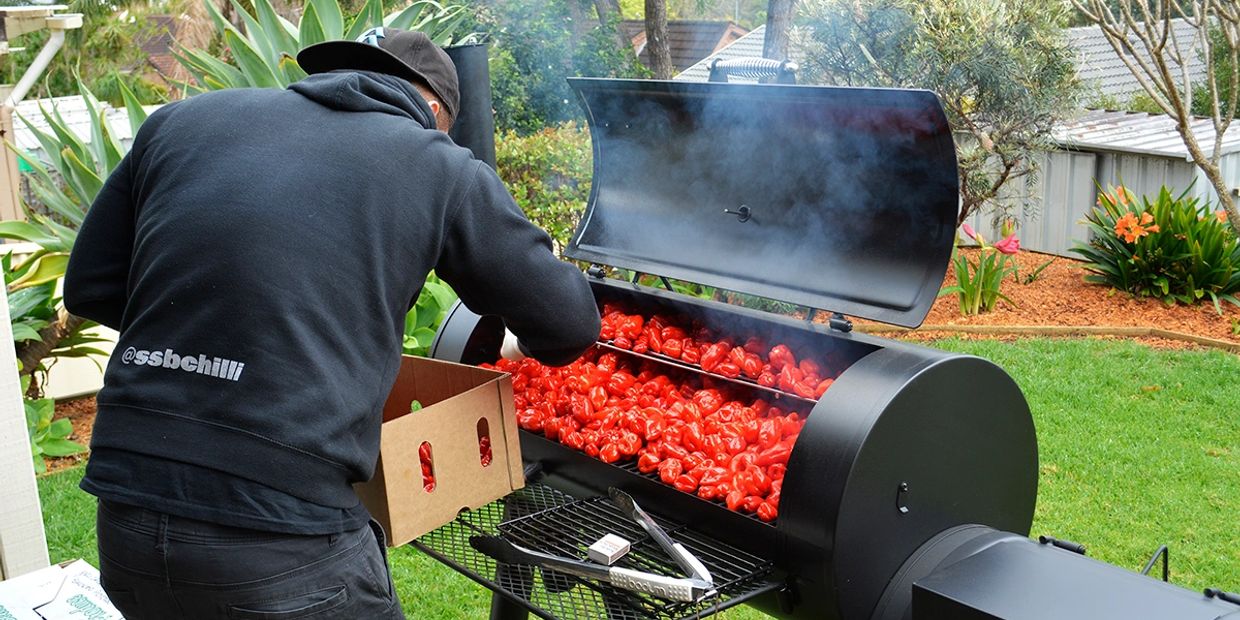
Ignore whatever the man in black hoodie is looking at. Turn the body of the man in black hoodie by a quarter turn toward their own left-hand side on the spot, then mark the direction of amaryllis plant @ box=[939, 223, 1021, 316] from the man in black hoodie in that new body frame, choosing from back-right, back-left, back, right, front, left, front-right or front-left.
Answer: right

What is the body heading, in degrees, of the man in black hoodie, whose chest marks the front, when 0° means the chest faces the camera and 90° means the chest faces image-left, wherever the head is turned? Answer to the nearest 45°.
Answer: approximately 225°

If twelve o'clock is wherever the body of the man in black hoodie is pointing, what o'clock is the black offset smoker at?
The black offset smoker is roughly at 1 o'clock from the man in black hoodie.

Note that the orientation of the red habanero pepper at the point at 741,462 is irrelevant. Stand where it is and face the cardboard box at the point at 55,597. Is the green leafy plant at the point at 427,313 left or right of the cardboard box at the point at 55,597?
right

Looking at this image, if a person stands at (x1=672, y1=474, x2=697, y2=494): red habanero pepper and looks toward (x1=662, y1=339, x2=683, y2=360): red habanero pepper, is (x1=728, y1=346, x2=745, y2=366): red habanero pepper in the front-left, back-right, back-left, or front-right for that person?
front-right

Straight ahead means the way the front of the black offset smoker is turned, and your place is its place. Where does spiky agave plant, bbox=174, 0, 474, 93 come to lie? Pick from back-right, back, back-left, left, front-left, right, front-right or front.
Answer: right

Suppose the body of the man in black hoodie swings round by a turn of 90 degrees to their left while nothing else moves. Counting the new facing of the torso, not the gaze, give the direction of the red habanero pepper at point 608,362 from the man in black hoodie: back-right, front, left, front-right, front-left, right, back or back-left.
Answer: right

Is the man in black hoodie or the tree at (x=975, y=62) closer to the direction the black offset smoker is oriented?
the man in black hoodie

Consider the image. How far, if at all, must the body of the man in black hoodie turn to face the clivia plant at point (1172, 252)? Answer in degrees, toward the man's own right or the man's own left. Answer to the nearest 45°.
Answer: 0° — they already face it

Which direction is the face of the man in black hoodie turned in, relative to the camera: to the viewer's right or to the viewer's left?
to the viewer's right

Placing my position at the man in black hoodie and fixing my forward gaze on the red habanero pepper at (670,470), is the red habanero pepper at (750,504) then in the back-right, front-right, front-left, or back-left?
front-right

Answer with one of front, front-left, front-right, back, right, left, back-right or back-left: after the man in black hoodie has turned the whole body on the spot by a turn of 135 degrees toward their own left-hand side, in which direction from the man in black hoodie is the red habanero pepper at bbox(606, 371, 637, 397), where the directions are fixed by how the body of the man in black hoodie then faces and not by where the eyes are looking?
back-right

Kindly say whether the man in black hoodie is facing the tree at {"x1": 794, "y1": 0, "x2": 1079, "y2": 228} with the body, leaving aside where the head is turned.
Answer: yes

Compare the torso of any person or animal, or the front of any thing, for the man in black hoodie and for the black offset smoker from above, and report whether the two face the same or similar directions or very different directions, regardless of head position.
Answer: very different directions

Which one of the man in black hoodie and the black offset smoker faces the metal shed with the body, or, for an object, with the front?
the man in black hoodie

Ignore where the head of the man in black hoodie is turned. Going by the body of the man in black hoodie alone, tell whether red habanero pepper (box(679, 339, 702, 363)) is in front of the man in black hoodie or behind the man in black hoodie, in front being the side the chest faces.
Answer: in front

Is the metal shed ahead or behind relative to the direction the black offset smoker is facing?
behind

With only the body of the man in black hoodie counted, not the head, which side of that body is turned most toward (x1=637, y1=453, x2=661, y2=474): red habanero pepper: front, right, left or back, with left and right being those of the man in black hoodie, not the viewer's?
front

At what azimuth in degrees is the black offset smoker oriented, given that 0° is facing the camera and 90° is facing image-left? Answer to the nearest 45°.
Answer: approximately 45°
